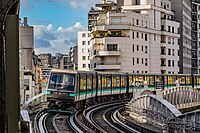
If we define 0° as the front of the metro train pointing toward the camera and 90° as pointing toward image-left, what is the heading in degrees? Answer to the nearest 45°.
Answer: approximately 45°

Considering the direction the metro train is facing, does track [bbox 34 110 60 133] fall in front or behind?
in front
